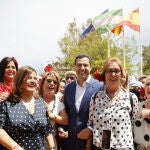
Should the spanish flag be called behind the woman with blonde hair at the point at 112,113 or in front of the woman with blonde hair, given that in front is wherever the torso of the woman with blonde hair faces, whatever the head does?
behind

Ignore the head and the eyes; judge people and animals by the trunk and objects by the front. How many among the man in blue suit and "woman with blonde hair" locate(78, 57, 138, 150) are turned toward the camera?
2

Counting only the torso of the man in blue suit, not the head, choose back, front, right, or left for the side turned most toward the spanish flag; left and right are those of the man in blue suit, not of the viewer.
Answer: back

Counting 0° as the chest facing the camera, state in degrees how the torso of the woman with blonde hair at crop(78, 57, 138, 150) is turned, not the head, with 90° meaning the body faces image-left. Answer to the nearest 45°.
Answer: approximately 0°

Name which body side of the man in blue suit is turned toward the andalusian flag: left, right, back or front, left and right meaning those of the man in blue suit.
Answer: back

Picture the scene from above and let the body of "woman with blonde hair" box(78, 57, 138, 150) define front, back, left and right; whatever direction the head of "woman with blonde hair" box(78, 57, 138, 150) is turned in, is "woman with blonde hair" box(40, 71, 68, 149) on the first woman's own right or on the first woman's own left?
on the first woman's own right

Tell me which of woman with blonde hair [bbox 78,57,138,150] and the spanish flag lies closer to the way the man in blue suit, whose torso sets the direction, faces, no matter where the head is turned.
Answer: the woman with blonde hair

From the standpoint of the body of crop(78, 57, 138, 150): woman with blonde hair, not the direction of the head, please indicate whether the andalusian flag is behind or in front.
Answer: behind

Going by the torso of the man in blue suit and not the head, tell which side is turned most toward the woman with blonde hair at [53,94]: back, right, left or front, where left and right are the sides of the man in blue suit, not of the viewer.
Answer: right

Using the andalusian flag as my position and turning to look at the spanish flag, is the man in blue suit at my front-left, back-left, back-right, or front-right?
back-right
